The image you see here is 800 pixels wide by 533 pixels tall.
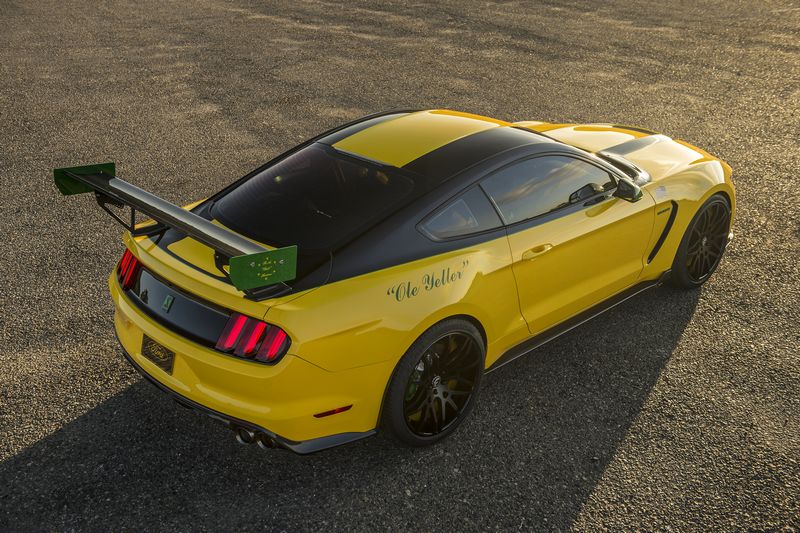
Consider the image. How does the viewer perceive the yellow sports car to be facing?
facing away from the viewer and to the right of the viewer
